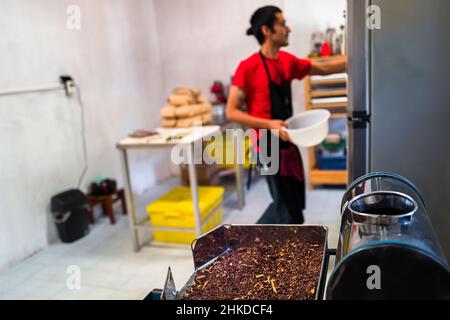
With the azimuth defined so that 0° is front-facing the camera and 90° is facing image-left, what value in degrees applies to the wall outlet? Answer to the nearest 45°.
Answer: approximately 315°

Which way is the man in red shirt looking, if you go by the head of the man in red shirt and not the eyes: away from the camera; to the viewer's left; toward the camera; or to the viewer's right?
to the viewer's right

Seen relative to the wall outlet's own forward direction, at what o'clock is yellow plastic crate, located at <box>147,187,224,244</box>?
The yellow plastic crate is roughly at 12 o'clock from the wall outlet.

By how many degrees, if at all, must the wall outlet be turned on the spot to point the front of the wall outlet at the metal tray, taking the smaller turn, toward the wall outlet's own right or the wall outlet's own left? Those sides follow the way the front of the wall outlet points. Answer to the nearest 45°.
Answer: approximately 45° to the wall outlet's own right

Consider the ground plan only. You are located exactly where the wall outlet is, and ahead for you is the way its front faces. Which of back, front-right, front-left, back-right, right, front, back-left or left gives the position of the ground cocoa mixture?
front-right

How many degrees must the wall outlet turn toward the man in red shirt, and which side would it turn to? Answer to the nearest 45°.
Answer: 0° — it already faces them
